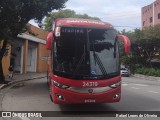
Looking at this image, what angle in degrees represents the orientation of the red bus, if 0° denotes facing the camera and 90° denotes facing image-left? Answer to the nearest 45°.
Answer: approximately 0°
